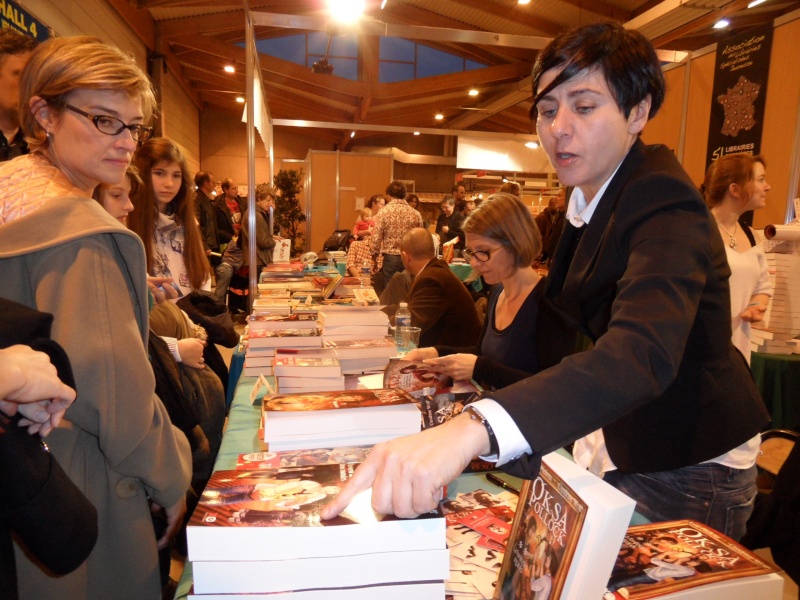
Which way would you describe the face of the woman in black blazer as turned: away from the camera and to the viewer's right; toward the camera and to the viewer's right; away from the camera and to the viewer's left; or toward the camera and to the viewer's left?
toward the camera and to the viewer's left

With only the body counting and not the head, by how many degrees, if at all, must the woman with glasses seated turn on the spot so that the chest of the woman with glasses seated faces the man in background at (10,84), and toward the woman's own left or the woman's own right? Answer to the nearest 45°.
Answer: approximately 45° to the woman's own right

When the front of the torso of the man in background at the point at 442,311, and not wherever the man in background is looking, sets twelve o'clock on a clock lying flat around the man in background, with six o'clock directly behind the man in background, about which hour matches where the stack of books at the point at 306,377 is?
The stack of books is roughly at 8 o'clock from the man in background.

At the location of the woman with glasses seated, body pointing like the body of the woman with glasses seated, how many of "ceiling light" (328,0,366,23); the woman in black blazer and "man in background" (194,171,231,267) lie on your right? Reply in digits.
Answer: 2

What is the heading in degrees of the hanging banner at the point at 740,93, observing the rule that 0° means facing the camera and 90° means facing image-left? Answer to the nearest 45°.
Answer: approximately 45°

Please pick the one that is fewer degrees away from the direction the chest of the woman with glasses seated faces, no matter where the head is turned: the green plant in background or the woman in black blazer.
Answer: the woman in black blazer

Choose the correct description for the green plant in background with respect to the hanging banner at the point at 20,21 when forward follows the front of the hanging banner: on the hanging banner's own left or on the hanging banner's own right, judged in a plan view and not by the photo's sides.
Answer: on the hanging banner's own left
